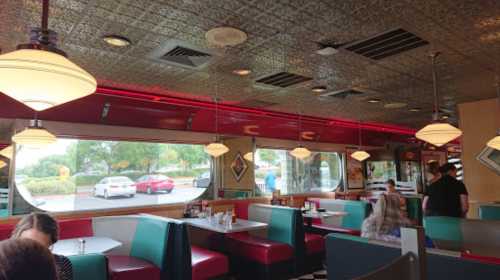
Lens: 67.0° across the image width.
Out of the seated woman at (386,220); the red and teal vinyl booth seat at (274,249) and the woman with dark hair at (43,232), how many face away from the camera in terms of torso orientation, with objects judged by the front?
1

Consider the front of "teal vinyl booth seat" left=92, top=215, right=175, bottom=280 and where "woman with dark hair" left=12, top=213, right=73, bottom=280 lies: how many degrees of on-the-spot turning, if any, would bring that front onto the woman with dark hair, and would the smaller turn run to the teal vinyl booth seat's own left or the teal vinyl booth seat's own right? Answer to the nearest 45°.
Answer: approximately 45° to the teal vinyl booth seat's own left

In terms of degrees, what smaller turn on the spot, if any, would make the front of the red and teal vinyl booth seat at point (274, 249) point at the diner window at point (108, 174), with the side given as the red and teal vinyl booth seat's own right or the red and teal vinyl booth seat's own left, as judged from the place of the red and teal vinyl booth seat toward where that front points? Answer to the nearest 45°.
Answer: approximately 45° to the red and teal vinyl booth seat's own right

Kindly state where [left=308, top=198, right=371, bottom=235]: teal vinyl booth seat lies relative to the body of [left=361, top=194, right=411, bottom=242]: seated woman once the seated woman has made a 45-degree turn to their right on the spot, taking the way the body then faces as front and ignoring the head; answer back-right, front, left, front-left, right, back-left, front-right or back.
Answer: front-left

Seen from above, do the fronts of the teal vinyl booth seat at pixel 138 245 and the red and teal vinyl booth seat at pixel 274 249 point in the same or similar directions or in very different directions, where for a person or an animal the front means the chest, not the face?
same or similar directions

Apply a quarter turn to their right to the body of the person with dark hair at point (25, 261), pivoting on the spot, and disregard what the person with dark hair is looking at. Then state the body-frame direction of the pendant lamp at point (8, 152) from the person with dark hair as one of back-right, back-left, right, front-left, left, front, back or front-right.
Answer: left

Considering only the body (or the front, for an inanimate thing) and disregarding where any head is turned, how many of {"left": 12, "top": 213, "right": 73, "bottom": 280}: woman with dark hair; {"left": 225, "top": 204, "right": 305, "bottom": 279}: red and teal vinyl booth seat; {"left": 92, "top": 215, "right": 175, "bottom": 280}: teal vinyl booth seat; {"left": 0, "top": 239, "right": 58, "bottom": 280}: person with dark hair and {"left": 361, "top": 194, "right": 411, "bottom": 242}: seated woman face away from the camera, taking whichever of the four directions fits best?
2

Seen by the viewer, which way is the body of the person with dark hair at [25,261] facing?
away from the camera

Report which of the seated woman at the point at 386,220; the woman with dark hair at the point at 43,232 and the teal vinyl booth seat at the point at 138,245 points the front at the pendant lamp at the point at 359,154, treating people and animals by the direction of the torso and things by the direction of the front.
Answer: the seated woman
